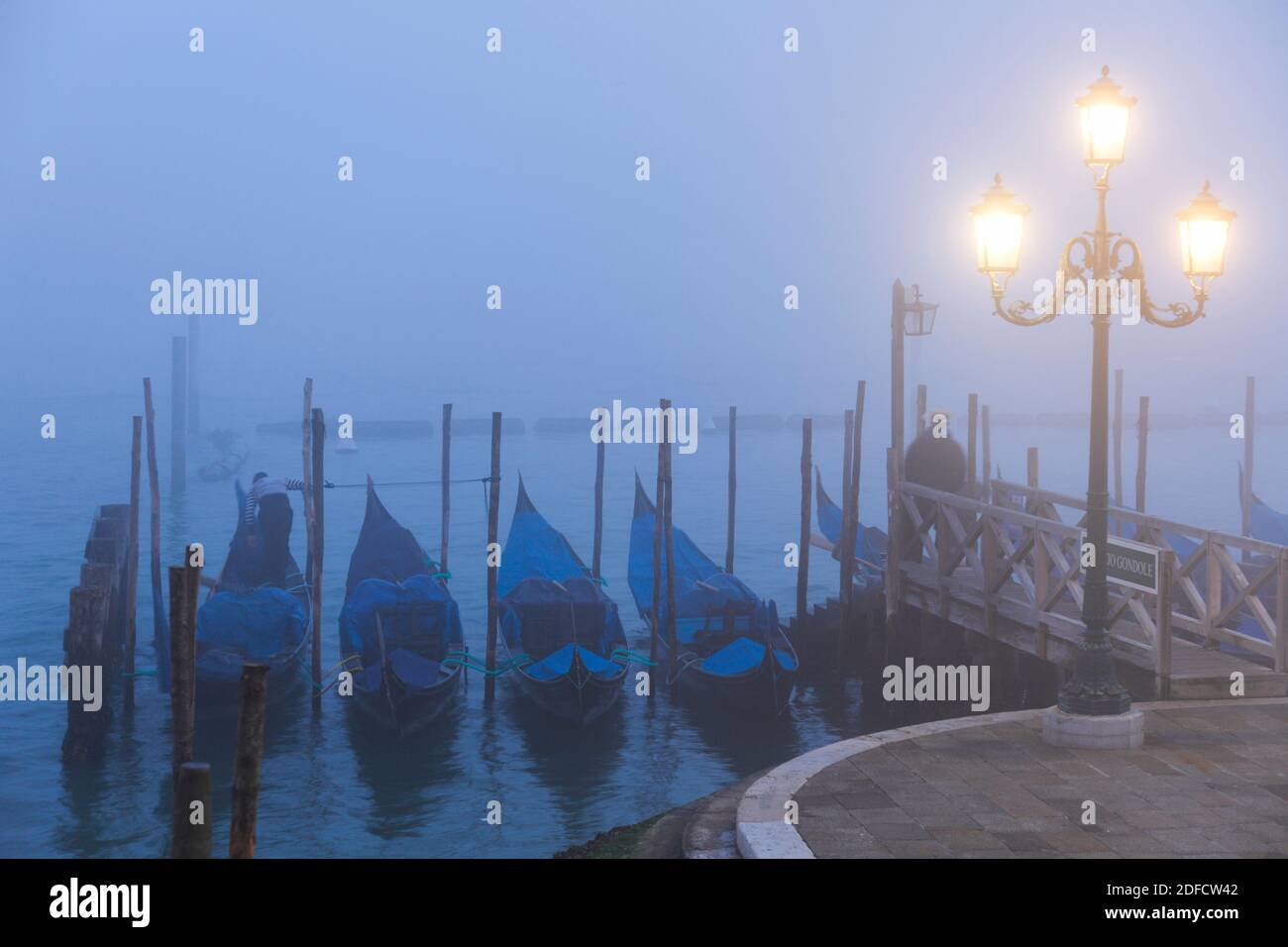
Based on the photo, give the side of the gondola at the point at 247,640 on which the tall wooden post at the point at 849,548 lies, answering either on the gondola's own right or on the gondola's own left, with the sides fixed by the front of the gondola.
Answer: on the gondola's own right

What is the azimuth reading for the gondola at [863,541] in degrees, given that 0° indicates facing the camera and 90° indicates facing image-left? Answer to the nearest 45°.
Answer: approximately 135°

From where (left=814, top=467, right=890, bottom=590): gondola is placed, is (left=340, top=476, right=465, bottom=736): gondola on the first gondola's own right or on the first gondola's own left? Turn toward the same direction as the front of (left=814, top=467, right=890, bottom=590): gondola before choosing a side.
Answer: on the first gondola's own left

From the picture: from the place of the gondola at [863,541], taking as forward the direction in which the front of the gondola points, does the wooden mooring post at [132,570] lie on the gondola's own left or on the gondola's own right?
on the gondola's own left

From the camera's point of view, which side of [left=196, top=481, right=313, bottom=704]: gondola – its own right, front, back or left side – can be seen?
back

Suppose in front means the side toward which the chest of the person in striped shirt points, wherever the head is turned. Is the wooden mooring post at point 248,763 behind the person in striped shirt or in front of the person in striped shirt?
behind

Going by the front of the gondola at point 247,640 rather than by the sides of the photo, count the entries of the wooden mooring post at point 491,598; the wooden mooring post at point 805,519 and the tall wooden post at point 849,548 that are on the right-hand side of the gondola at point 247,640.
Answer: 3

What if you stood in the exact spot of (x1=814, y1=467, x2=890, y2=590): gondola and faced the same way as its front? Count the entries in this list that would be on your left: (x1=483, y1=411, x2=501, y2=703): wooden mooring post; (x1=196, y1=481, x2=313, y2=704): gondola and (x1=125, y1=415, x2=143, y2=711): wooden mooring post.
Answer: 3

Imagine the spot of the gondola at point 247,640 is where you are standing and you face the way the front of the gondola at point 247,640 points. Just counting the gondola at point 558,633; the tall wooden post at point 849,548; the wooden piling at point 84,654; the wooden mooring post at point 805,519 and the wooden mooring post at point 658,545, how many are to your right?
4

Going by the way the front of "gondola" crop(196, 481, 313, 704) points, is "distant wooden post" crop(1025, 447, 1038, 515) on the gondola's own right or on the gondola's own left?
on the gondola's own right

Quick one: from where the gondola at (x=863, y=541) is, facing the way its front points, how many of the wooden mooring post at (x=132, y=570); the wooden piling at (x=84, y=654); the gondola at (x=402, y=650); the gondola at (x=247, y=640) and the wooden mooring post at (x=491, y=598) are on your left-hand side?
5
